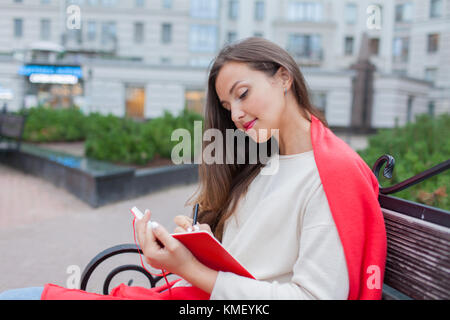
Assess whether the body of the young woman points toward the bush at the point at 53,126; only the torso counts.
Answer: no

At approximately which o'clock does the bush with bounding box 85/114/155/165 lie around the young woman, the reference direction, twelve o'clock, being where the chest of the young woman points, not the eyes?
The bush is roughly at 4 o'clock from the young woman.

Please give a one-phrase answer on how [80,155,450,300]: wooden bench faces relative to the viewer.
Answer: facing the viewer and to the left of the viewer

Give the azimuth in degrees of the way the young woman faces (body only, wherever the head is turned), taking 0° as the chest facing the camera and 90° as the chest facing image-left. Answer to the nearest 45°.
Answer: approximately 45°

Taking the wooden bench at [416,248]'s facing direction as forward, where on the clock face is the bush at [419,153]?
The bush is roughly at 5 o'clock from the wooden bench.

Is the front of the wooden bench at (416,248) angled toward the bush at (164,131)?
no

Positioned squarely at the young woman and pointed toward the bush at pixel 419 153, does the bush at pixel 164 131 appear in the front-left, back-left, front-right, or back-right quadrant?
front-left

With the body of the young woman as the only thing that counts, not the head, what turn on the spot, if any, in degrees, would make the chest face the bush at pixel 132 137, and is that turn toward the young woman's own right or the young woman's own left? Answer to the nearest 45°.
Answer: approximately 135° to the young woman's own right
